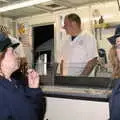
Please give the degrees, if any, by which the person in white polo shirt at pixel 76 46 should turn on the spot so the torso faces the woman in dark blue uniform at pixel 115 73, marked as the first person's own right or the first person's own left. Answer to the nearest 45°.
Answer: approximately 45° to the first person's own left

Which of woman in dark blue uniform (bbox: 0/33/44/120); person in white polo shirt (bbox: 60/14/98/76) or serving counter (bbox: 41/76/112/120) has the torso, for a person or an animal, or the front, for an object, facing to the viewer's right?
the woman in dark blue uniform

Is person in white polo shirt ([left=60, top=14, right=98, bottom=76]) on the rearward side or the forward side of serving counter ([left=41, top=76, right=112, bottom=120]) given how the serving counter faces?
on the rearward side

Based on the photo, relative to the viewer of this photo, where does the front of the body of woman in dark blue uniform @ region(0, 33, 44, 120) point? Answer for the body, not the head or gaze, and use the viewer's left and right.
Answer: facing to the right of the viewer

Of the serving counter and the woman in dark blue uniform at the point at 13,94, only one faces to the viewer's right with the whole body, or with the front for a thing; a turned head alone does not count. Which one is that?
the woman in dark blue uniform

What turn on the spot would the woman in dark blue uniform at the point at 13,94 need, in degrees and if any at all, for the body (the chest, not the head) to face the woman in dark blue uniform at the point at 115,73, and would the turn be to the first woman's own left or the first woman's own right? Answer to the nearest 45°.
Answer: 0° — they already face them

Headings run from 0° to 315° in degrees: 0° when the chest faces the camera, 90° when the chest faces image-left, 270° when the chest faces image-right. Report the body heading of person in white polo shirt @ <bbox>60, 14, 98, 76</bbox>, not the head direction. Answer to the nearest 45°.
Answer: approximately 45°

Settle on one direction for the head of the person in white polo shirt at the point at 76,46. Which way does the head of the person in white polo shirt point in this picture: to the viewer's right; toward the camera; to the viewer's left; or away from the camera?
to the viewer's left
